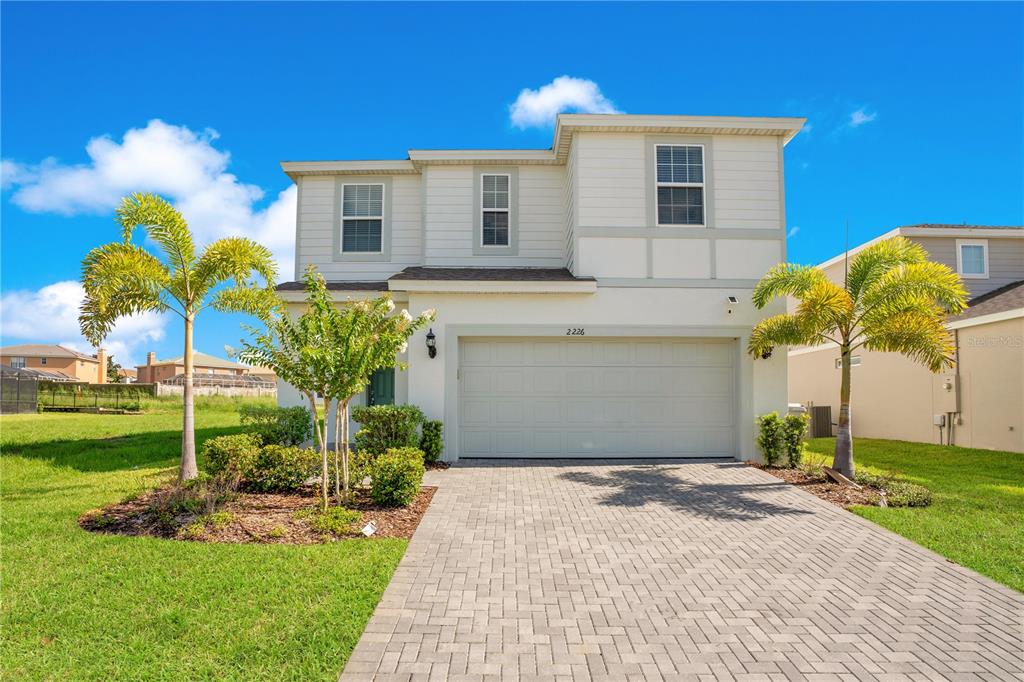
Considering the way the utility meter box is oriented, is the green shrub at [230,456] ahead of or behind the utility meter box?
ahead

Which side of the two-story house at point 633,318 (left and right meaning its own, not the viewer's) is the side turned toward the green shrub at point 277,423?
right

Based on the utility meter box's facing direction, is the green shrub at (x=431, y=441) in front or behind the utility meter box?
in front

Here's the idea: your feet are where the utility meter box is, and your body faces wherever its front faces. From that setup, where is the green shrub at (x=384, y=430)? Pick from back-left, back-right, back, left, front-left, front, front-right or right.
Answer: front

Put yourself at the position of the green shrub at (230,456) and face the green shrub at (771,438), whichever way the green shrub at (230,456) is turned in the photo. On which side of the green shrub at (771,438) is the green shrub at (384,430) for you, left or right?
left

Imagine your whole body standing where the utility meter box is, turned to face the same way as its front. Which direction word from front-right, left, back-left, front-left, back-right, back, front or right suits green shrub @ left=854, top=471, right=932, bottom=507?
front-left

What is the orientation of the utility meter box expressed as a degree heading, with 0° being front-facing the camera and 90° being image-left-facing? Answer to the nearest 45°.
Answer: approximately 45°

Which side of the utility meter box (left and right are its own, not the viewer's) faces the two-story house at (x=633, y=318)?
front

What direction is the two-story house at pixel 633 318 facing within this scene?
toward the camera

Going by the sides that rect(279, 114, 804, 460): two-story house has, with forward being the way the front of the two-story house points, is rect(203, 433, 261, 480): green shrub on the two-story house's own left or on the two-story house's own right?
on the two-story house's own right

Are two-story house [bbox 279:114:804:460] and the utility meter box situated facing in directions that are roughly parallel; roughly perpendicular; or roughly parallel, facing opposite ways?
roughly perpendicular

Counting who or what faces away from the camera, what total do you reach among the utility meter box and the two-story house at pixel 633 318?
0

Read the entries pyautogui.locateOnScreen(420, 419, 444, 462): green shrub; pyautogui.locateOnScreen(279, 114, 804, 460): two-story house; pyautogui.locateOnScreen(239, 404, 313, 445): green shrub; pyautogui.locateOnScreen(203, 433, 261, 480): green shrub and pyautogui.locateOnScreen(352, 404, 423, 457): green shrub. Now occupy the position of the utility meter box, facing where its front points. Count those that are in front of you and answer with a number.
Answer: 5
